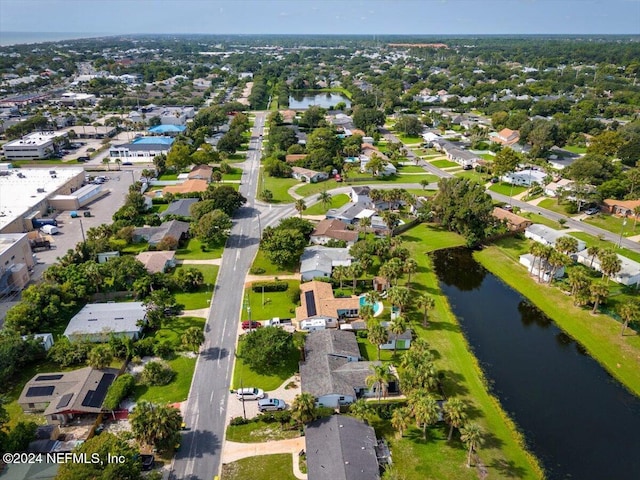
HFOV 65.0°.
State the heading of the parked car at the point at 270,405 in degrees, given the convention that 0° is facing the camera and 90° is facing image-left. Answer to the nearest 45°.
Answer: approximately 270°

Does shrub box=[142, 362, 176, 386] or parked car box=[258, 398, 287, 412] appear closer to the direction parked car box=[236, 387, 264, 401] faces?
the parked car

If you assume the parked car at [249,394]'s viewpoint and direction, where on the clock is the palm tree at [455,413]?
The palm tree is roughly at 1 o'clock from the parked car.

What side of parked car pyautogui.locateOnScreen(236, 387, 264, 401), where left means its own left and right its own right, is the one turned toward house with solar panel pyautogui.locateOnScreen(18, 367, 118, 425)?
back

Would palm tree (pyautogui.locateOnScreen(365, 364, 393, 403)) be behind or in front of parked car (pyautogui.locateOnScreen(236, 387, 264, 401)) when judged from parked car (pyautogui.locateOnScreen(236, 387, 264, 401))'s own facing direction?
in front

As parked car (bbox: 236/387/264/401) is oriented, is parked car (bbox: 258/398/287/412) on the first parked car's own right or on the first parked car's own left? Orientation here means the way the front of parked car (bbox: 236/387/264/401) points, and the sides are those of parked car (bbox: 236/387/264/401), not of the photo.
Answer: on the first parked car's own right

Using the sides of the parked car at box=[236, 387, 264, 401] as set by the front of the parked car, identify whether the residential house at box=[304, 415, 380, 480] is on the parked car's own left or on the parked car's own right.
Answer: on the parked car's own right

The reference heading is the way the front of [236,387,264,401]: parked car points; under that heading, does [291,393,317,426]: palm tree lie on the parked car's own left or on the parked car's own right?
on the parked car's own right

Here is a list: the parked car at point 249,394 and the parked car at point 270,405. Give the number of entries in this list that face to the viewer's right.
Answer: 2

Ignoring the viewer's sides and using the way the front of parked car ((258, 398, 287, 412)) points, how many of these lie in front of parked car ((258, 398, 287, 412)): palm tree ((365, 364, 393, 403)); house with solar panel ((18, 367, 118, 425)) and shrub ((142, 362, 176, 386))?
1

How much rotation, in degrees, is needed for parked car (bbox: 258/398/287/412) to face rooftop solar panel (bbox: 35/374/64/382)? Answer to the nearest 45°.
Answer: approximately 180°

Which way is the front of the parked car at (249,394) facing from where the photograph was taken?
facing to the right of the viewer

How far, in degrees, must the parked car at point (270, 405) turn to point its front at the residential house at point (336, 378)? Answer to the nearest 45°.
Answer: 0° — it already faces it

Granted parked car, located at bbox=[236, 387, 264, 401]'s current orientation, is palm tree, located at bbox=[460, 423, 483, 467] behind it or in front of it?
in front
